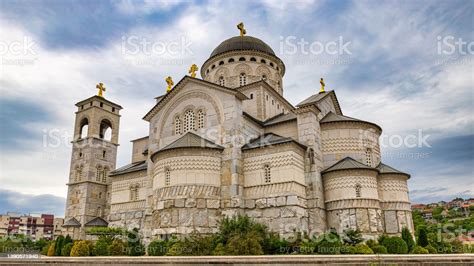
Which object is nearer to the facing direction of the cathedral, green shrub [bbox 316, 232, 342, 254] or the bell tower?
the bell tower

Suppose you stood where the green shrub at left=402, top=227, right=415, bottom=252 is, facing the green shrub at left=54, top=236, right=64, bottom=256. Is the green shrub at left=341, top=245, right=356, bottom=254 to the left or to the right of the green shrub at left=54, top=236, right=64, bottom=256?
left

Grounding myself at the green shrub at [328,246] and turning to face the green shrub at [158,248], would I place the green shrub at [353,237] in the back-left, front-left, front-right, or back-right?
back-right
